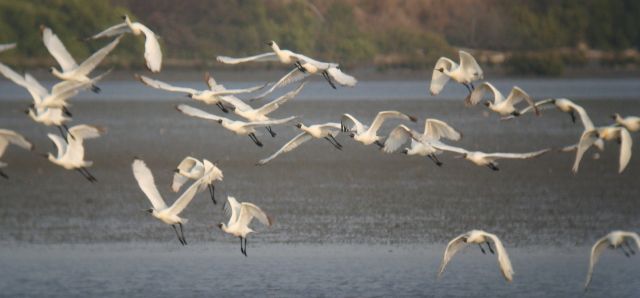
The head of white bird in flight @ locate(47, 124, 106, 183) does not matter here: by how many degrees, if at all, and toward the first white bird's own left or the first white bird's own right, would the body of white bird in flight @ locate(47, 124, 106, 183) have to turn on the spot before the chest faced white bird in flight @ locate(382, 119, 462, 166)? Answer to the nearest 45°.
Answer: approximately 180°

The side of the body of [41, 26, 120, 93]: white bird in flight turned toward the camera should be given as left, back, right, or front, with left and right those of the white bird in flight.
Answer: left

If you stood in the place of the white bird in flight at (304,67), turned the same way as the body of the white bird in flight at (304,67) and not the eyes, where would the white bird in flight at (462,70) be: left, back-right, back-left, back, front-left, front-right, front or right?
back

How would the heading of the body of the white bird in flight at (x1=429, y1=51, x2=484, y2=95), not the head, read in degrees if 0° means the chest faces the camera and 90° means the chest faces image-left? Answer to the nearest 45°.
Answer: approximately 90°

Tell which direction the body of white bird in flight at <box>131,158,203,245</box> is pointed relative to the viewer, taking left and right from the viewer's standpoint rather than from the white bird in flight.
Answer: facing to the left of the viewer

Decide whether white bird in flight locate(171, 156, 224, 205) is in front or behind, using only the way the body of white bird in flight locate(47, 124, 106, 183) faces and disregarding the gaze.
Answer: behind

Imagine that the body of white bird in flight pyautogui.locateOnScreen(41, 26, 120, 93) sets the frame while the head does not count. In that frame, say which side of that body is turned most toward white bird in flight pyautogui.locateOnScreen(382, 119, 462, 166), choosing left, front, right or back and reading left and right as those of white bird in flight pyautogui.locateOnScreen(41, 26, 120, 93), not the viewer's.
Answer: back

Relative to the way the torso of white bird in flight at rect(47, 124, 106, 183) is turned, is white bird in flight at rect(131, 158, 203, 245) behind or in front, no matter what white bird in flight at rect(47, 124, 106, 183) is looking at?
behind

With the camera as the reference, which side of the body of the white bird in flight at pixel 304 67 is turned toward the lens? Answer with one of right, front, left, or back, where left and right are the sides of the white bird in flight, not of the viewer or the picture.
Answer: left

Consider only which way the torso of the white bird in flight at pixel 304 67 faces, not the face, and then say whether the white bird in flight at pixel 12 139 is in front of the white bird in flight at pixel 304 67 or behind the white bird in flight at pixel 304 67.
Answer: in front

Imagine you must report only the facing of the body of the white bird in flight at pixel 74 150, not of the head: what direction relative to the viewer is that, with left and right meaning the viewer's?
facing to the left of the viewer
